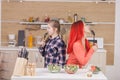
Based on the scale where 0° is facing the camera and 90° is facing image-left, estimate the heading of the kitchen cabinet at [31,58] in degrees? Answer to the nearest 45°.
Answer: approximately 0°

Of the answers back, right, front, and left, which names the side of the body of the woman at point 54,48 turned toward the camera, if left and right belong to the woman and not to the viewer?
left

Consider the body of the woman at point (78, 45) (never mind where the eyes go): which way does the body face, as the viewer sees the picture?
to the viewer's right

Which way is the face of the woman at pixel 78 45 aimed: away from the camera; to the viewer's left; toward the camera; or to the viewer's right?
to the viewer's right

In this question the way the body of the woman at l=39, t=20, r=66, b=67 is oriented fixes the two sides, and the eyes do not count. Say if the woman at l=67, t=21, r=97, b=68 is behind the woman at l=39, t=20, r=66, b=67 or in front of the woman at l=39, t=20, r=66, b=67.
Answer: behind
